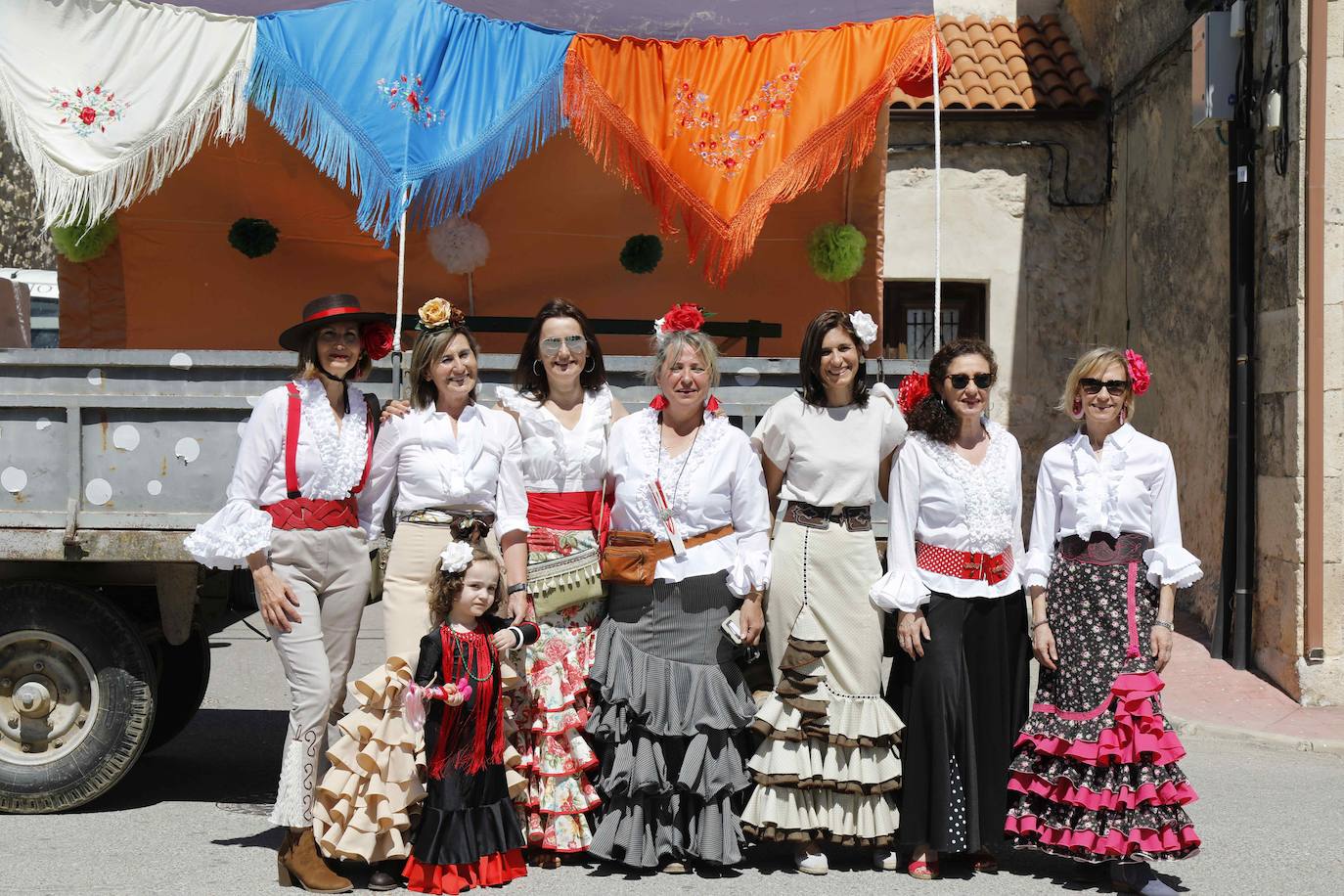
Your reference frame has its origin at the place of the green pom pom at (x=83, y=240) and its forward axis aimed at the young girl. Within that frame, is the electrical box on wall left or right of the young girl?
left

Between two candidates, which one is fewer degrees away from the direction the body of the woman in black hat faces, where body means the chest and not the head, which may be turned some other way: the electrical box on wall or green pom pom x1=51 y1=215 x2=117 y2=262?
the electrical box on wall

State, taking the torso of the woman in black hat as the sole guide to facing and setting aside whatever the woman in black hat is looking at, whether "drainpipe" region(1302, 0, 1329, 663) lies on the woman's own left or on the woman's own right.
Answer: on the woman's own left

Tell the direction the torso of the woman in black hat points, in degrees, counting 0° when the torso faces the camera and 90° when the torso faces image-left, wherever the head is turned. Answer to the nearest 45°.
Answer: approximately 315°

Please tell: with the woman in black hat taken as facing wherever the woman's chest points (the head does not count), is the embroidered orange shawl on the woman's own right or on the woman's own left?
on the woman's own left
